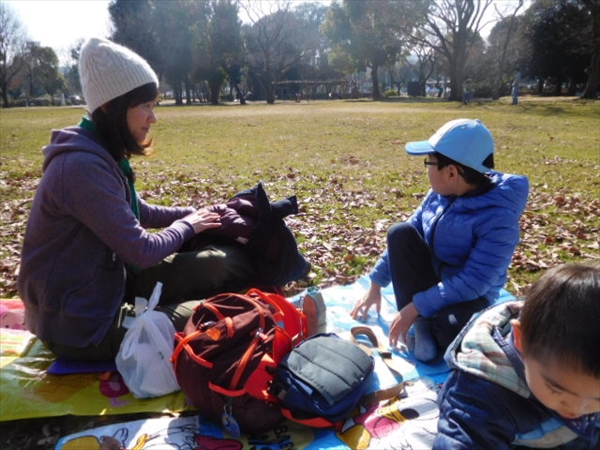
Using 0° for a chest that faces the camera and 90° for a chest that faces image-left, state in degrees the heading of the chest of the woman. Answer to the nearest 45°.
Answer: approximately 270°

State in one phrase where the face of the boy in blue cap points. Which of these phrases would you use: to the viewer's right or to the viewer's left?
to the viewer's left

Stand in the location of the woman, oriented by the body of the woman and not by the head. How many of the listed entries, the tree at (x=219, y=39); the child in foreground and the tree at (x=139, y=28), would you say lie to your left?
2

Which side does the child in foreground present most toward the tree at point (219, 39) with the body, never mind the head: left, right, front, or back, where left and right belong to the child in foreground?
back

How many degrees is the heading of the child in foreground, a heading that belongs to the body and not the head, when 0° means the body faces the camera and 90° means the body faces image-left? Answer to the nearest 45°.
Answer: approximately 315°

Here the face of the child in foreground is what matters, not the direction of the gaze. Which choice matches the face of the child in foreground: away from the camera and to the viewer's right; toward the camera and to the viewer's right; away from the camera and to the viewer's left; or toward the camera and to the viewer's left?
toward the camera and to the viewer's right

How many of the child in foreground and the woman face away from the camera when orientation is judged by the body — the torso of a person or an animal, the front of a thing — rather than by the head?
0

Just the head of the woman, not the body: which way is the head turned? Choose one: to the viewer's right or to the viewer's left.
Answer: to the viewer's right
